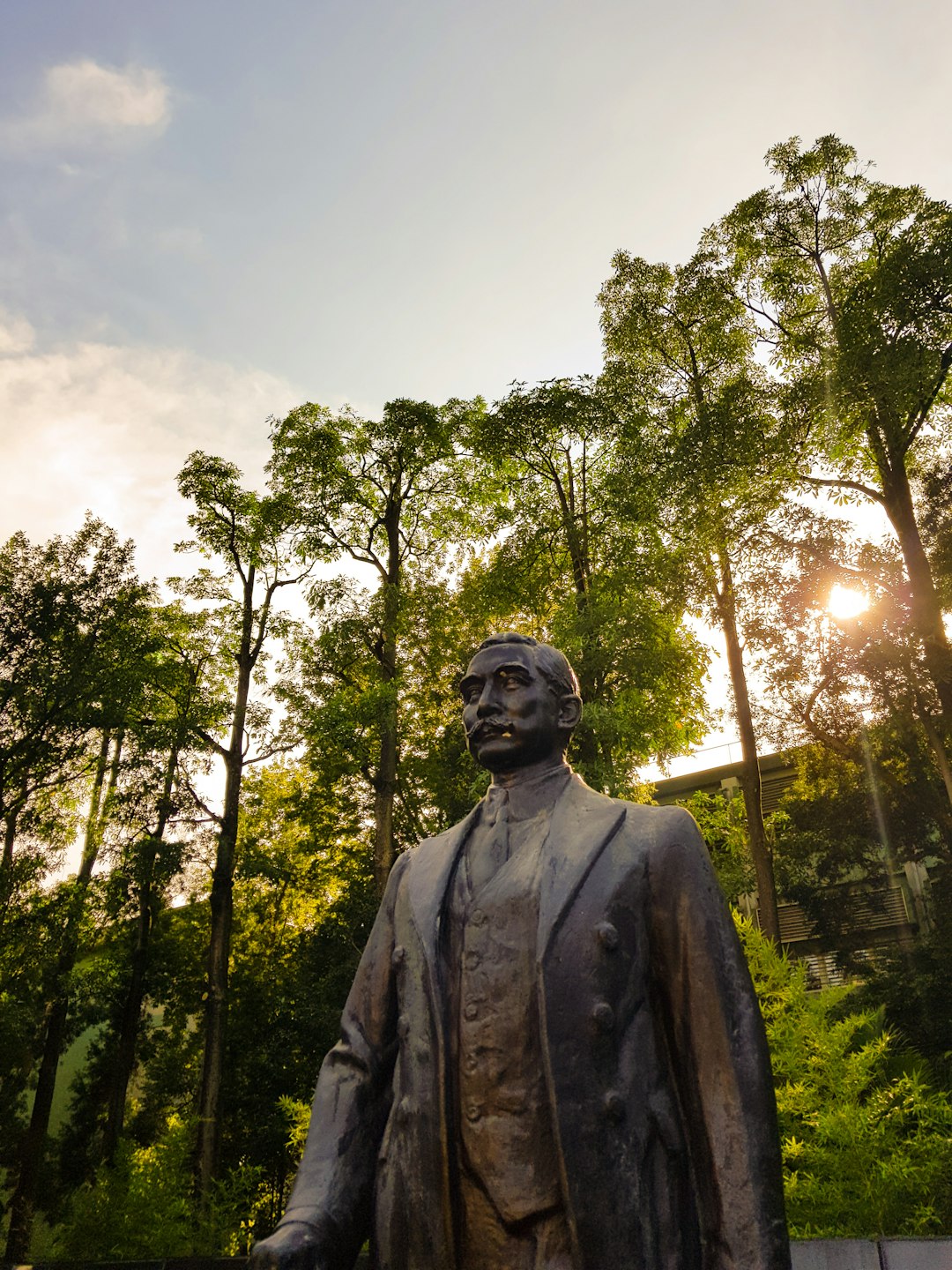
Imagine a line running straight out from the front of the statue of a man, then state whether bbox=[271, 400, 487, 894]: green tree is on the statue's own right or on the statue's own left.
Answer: on the statue's own right

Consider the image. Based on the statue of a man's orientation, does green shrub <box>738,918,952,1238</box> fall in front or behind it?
behind

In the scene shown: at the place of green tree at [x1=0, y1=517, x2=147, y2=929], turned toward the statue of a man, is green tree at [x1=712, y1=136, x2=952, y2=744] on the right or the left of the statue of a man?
left

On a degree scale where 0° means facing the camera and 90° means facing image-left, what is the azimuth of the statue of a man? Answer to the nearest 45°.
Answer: approximately 45°

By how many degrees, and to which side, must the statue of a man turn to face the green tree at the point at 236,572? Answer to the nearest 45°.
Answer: approximately 135° to its right

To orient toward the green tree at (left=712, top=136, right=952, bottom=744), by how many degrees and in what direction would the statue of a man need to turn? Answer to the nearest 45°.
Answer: approximately 180°

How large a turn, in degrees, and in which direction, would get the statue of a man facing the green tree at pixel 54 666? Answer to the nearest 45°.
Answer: approximately 90° to its right

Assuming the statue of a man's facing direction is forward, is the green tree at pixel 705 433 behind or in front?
behind
